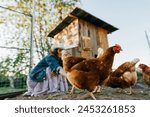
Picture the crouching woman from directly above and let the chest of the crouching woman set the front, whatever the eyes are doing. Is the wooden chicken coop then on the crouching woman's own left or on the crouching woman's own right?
on the crouching woman's own left

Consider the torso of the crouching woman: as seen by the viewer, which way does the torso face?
to the viewer's right
